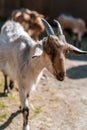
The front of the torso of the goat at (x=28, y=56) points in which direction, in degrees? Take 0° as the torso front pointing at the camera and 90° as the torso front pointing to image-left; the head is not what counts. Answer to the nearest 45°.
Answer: approximately 315°

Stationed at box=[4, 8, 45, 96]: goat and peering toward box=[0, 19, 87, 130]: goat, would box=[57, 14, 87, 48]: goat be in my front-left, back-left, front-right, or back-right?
back-left

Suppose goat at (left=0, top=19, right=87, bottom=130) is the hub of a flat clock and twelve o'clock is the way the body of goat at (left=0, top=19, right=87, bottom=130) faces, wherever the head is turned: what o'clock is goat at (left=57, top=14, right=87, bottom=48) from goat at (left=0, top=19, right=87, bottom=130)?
goat at (left=57, top=14, right=87, bottom=48) is roughly at 8 o'clock from goat at (left=0, top=19, right=87, bottom=130).

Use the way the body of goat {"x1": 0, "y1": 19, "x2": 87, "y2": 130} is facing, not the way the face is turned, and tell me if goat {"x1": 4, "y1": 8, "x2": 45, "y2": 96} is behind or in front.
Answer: behind
